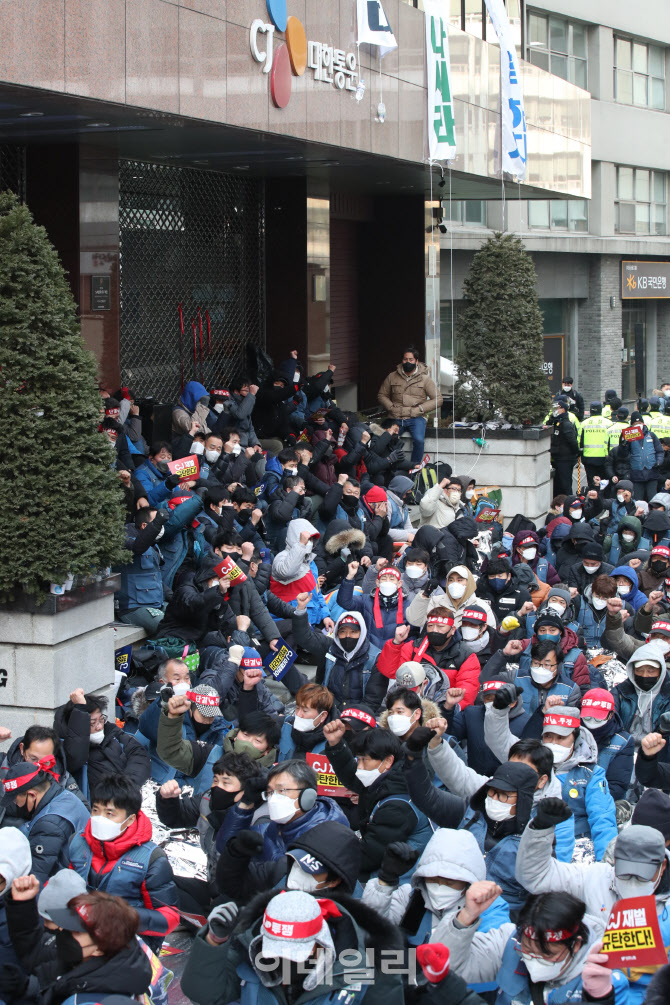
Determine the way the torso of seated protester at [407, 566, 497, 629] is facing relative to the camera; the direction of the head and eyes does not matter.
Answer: toward the camera

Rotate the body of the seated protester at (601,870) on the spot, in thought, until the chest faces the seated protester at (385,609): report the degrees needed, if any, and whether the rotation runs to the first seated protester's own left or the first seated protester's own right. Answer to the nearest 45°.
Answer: approximately 180°

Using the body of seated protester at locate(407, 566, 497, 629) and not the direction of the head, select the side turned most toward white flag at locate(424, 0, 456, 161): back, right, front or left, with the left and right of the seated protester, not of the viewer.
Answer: back

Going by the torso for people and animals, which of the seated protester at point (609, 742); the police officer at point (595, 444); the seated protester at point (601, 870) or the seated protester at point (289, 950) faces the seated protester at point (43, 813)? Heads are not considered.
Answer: the seated protester at point (609, 742)

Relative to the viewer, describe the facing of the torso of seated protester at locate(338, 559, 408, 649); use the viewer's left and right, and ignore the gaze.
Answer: facing the viewer

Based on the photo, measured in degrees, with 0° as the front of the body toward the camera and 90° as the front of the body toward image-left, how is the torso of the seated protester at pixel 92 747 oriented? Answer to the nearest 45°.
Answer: approximately 315°

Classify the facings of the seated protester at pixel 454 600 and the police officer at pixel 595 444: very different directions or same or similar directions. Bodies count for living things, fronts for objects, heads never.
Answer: very different directions

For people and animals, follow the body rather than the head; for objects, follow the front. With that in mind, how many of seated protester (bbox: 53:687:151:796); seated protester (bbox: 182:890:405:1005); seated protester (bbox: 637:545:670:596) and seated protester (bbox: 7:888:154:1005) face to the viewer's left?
1

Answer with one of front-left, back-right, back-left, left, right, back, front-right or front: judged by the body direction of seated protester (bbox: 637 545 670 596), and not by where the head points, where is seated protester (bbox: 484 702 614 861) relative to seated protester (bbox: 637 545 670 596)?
front
